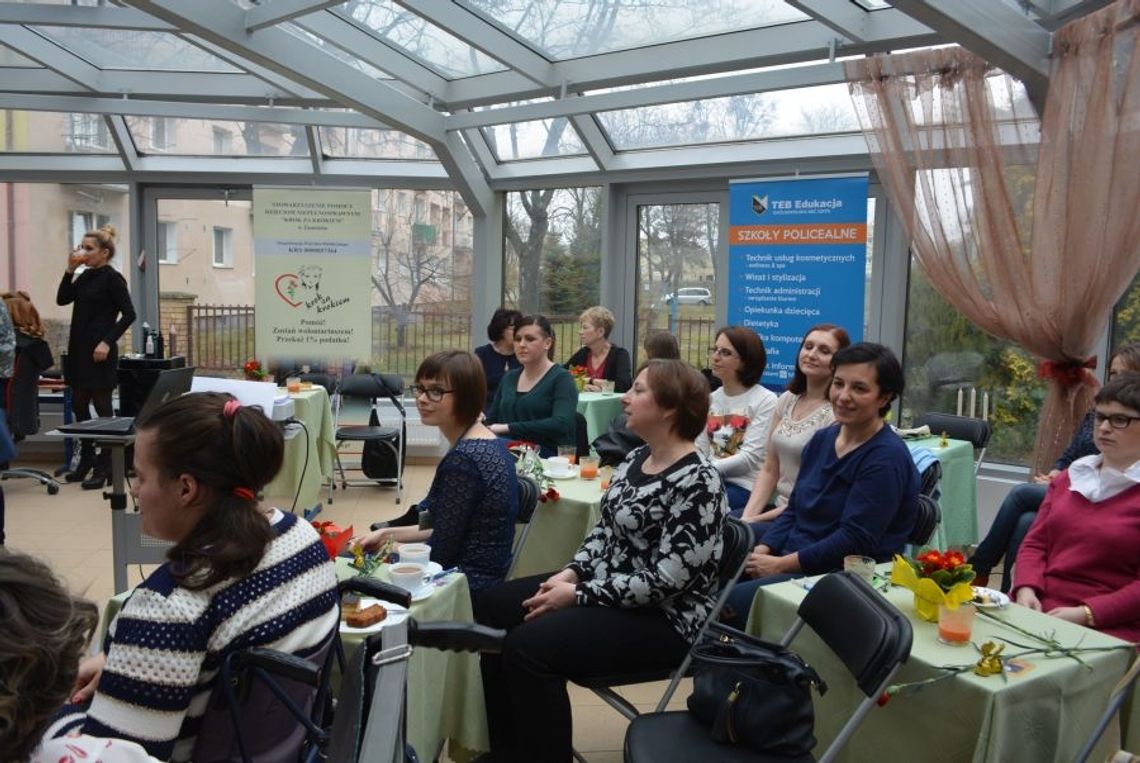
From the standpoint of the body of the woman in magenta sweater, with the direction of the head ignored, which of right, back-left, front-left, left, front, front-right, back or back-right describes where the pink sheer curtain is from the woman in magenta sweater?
back-right

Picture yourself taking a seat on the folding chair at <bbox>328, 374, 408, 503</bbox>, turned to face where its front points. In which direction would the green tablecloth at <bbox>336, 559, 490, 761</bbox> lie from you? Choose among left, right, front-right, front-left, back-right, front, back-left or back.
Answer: front

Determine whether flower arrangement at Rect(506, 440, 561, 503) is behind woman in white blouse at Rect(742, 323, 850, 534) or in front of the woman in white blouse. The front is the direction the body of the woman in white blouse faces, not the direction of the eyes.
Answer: in front

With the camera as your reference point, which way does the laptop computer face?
facing to the left of the viewer

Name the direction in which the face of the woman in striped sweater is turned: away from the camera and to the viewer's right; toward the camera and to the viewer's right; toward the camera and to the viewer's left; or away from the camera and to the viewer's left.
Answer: away from the camera and to the viewer's left

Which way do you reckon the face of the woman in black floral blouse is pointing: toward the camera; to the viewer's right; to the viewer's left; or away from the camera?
to the viewer's left

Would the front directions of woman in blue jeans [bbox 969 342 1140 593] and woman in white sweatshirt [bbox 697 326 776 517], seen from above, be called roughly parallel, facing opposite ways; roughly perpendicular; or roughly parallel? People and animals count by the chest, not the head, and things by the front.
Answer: roughly parallel

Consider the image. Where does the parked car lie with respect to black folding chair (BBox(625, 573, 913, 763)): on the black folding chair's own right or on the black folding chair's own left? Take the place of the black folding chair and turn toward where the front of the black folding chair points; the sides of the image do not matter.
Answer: on the black folding chair's own right

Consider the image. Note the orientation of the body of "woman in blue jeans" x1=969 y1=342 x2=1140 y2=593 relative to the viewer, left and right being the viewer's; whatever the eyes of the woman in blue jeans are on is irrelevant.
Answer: facing the viewer and to the left of the viewer

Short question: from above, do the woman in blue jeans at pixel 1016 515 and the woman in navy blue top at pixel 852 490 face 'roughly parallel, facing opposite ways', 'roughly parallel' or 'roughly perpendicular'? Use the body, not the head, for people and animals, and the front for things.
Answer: roughly parallel

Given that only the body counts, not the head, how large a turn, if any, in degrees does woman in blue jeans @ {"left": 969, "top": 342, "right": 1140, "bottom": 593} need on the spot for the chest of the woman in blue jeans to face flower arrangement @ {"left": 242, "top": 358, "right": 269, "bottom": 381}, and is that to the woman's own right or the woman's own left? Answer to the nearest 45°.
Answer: approximately 45° to the woman's own right

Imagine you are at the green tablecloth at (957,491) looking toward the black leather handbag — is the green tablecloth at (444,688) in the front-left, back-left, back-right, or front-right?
front-right

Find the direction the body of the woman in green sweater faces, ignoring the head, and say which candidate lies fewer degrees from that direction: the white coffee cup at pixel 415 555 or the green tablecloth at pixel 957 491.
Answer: the white coffee cup

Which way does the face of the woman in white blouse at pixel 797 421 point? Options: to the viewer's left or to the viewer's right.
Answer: to the viewer's left

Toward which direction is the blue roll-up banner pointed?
toward the camera

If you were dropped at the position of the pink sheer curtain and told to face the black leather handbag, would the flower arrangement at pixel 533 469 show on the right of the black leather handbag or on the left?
right

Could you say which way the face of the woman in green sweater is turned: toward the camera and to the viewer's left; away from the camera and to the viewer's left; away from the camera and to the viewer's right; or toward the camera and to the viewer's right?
toward the camera and to the viewer's left
